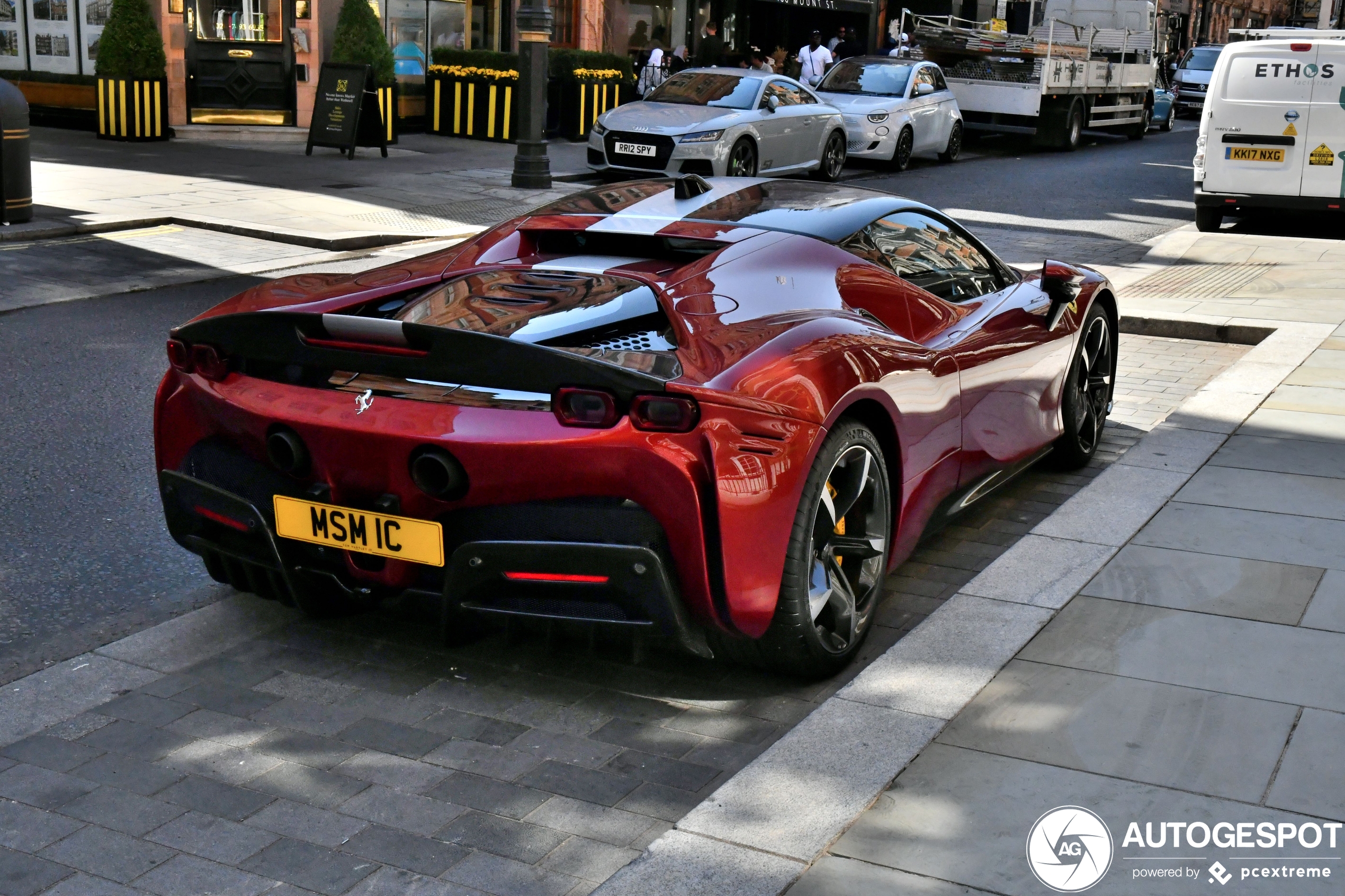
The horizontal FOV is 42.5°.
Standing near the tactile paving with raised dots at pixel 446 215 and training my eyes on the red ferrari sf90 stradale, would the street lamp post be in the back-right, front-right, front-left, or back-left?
back-left

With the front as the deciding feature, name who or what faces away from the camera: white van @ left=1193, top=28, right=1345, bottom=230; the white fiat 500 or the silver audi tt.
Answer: the white van

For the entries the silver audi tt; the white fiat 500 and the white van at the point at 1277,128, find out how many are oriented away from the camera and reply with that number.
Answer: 1

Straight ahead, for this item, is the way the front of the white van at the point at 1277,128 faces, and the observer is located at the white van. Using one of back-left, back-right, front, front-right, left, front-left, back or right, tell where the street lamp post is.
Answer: left

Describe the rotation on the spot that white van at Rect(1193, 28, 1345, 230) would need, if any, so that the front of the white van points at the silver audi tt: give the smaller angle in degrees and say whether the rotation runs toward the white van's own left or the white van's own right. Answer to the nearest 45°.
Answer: approximately 90° to the white van's own left

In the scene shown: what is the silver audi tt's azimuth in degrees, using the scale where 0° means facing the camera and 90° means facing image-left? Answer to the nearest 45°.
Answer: approximately 45°

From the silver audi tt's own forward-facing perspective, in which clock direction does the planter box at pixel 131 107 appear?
The planter box is roughly at 2 o'clock from the silver audi tt.

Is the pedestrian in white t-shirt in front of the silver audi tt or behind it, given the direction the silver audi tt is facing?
behind

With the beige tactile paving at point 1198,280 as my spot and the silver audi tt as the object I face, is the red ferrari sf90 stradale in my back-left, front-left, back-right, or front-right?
back-left

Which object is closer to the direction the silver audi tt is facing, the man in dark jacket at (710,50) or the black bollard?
the black bollard

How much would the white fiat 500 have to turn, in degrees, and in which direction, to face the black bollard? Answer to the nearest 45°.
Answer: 0° — it already faces it

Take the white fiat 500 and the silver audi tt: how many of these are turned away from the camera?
0

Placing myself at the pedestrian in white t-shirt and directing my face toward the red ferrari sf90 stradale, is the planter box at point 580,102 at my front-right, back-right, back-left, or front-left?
front-right

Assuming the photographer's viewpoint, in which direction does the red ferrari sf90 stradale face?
facing away from the viewer and to the right of the viewer

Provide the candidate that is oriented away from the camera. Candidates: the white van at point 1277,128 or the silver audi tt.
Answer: the white van

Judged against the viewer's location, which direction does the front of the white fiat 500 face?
facing the viewer and to the left of the viewer

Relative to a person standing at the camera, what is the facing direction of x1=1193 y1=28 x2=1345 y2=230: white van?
facing away from the viewer
